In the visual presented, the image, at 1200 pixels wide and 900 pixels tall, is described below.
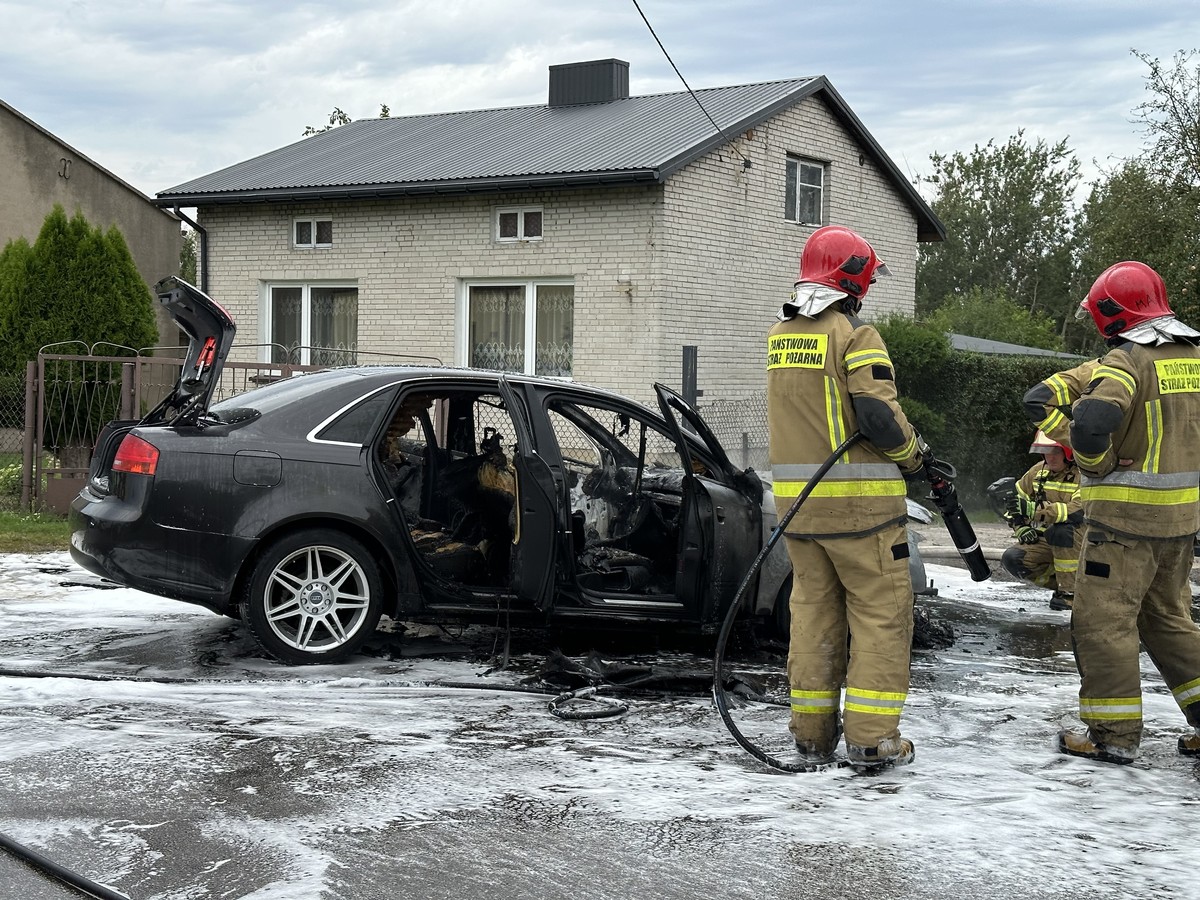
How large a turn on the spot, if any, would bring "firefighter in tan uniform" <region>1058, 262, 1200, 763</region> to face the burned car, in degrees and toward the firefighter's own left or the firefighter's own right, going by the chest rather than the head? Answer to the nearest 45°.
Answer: approximately 45° to the firefighter's own left

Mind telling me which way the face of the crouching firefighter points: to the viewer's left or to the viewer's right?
to the viewer's left

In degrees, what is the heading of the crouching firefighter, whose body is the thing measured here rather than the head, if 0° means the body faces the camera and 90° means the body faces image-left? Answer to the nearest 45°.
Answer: approximately 45°

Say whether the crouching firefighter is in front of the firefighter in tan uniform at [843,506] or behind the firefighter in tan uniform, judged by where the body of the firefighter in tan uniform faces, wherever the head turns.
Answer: in front

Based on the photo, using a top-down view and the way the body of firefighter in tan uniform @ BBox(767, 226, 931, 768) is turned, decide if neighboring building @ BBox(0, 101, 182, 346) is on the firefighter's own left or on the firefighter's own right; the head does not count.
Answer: on the firefighter's own left

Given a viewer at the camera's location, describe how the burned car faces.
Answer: facing to the right of the viewer

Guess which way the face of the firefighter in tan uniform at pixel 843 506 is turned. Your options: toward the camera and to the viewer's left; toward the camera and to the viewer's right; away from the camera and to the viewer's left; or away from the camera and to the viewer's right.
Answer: away from the camera and to the viewer's right

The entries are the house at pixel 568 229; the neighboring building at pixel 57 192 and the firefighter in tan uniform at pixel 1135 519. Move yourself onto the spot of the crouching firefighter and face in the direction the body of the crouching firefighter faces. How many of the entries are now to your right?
2

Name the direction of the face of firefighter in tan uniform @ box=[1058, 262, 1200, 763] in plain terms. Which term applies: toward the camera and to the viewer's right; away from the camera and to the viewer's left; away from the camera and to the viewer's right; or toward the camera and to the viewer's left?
away from the camera and to the viewer's left

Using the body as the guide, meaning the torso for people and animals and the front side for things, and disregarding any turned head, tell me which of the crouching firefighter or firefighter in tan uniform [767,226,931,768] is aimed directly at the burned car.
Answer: the crouching firefighter

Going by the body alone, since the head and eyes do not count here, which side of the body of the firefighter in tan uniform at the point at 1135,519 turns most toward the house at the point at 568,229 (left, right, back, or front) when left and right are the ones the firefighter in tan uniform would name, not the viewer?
front

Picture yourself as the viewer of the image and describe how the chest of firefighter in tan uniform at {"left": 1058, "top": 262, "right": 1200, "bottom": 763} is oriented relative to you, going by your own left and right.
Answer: facing away from the viewer and to the left of the viewer

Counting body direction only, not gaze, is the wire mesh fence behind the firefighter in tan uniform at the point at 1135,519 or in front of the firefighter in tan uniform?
in front

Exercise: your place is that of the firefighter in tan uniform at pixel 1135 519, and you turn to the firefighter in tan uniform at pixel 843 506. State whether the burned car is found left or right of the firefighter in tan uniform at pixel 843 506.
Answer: right

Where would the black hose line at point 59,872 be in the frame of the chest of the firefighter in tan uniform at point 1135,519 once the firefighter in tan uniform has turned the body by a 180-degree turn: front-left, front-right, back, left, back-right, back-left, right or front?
right
